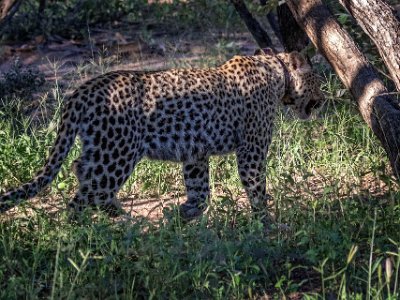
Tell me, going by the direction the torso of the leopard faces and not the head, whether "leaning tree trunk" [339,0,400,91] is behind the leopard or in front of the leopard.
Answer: in front

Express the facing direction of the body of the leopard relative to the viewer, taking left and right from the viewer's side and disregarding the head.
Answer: facing to the right of the viewer

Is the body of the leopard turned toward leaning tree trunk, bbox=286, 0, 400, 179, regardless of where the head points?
yes
